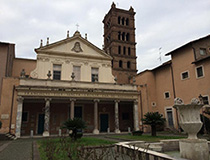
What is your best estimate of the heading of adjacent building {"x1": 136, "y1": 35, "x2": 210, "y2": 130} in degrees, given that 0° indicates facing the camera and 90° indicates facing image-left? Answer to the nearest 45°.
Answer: approximately 45°

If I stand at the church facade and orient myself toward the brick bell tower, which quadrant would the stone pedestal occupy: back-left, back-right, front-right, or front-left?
back-right

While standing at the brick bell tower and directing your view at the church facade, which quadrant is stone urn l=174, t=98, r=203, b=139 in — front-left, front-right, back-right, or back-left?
front-left

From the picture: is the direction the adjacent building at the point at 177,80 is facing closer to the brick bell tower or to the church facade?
the church facade

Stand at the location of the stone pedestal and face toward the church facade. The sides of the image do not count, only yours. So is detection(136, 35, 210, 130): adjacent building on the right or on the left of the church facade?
right

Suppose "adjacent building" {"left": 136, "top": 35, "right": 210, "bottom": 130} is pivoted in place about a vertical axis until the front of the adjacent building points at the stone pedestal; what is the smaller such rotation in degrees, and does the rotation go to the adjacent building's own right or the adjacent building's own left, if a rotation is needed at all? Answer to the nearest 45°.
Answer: approximately 45° to the adjacent building's own left

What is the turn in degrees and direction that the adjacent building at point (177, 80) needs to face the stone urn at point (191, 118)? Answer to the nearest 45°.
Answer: approximately 45° to its left

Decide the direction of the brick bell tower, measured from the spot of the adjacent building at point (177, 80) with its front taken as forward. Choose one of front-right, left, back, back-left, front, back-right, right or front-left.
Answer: right

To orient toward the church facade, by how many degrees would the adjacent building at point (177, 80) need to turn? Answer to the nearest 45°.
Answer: approximately 45° to its right

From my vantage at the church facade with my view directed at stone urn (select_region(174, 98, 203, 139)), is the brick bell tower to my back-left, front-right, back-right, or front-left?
back-left

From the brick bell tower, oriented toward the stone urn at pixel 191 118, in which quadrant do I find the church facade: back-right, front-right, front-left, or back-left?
front-right
